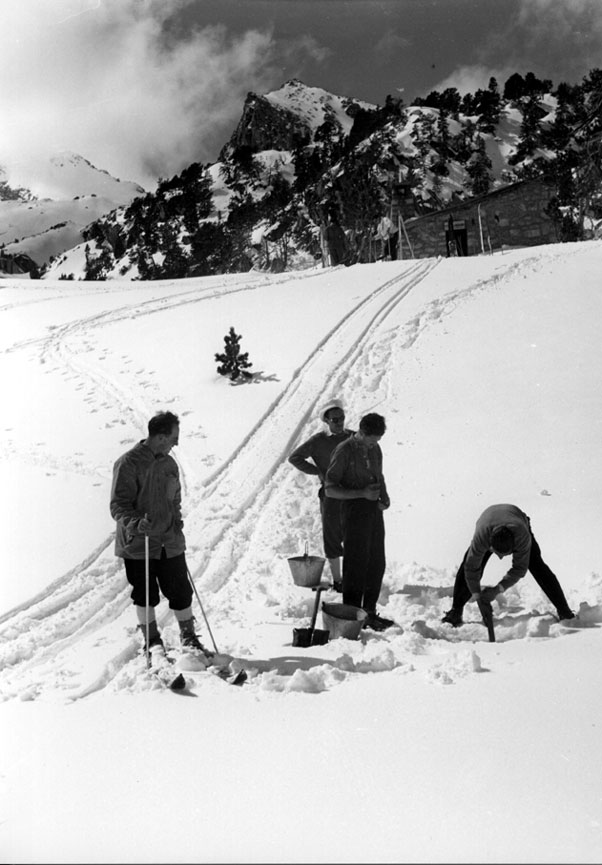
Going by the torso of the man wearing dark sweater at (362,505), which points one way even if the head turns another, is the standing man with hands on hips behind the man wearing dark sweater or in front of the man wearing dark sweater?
behind

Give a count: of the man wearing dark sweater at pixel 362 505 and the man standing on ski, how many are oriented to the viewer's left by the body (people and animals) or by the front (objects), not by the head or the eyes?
0

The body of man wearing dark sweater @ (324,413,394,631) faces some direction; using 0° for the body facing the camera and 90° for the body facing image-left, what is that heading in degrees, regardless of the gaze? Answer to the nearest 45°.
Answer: approximately 315°

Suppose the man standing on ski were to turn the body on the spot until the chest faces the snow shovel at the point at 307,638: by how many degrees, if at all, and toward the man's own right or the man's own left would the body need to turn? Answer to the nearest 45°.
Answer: approximately 45° to the man's own left

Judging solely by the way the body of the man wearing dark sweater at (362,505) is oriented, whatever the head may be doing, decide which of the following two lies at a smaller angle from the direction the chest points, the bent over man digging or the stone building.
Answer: the bent over man digging

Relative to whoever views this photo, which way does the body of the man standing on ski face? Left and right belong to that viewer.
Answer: facing the viewer and to the right of the viewer
